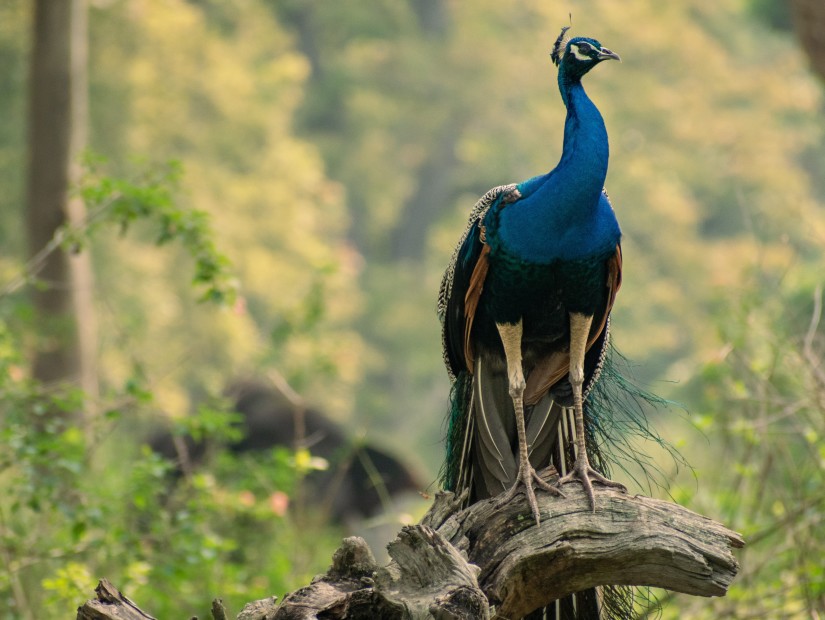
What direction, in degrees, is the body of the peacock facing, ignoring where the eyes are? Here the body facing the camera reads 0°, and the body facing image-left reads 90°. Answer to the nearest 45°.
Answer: approximately 315°

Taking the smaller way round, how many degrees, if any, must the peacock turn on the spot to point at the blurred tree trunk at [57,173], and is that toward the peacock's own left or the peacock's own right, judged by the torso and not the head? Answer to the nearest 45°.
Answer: approximately 180°
